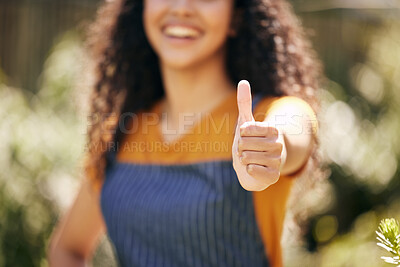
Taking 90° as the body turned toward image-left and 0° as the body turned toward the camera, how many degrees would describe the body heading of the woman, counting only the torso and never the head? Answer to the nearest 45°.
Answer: approximately 0°
